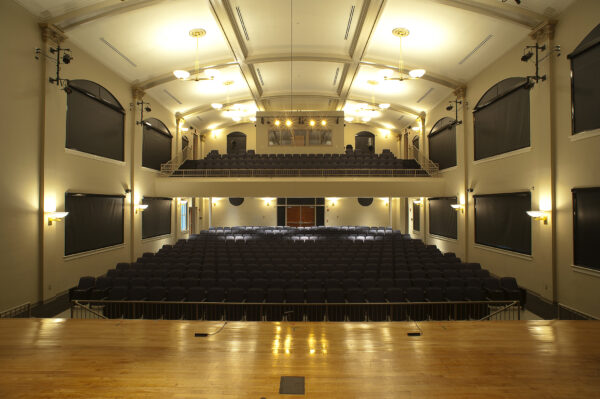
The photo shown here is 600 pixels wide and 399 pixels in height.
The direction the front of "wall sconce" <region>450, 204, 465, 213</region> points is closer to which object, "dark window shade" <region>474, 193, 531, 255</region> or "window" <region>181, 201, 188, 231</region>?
the window

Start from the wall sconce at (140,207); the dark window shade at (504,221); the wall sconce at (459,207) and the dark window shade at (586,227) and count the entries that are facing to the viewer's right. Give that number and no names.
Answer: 1

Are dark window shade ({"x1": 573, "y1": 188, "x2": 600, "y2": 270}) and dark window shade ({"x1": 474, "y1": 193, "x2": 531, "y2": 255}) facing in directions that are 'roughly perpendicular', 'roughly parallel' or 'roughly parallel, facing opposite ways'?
roughly parallel

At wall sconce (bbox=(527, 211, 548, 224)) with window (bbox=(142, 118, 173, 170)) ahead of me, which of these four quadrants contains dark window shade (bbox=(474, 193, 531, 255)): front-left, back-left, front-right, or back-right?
front-right

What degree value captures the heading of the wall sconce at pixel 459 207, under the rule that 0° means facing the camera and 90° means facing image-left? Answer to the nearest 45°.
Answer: approximately 90°

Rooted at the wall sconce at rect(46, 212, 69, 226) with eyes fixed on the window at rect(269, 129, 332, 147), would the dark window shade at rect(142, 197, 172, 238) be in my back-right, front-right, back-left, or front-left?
front-left

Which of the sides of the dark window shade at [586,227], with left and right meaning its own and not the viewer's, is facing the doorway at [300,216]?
right

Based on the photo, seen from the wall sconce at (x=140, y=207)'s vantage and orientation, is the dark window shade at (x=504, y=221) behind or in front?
in front

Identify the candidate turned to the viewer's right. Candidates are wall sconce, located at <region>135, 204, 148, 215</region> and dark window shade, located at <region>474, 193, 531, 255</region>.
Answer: the wall sconce

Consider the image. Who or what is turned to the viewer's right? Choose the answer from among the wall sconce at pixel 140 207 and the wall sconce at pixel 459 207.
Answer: the wall sconce at pixel 140 207

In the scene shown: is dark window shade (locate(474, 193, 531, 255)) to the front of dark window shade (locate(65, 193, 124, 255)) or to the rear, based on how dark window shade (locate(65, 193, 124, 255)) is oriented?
to the front

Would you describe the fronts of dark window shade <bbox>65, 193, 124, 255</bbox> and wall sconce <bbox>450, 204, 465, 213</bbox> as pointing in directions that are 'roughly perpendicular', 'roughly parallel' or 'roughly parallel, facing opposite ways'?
roughly parallel, facing opposite ways

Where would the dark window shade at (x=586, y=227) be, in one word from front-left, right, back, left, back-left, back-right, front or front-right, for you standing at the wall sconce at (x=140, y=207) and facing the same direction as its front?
front-right

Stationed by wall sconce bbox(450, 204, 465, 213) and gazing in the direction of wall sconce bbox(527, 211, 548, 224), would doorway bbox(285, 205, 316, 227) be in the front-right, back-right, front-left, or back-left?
back-right

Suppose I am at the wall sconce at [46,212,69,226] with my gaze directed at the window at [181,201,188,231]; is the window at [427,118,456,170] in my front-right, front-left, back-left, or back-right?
front-right

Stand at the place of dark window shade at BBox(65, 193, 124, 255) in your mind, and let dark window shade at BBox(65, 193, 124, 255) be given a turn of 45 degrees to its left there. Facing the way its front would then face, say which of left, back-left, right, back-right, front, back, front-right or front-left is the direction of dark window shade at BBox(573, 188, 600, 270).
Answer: front-right

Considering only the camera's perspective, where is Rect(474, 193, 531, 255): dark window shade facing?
facing the viewer and to the left of the viewer

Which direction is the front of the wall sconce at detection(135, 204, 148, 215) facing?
to the viewer's right

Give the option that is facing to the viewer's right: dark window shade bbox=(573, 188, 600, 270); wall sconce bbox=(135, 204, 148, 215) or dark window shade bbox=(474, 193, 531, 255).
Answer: the wall sconce
